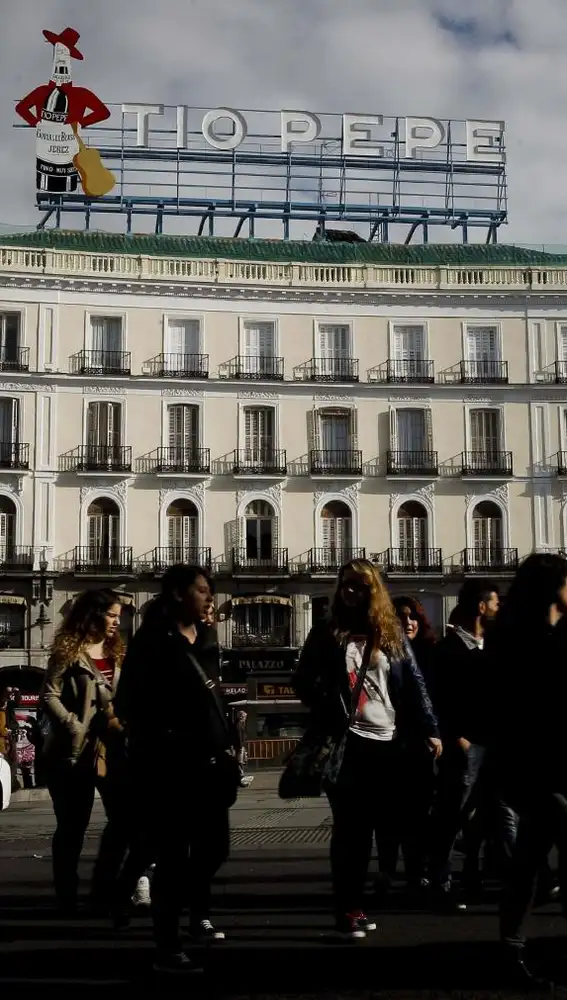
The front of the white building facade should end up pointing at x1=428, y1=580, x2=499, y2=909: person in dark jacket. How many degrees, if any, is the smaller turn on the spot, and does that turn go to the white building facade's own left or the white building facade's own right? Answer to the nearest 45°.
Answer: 0° — it already faces them

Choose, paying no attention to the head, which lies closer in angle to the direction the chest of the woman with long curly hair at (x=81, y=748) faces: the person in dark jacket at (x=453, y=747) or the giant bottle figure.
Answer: the person in dark jacket

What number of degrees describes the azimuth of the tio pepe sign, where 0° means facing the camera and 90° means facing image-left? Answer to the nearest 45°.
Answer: approximately 0°

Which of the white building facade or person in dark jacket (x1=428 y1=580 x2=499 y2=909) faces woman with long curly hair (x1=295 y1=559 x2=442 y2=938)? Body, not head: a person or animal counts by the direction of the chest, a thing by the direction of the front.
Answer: the white building facade

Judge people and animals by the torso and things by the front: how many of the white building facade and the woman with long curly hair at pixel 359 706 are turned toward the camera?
2

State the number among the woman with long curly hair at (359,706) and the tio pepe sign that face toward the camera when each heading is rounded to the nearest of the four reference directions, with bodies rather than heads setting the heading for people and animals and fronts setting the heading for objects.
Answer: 2
